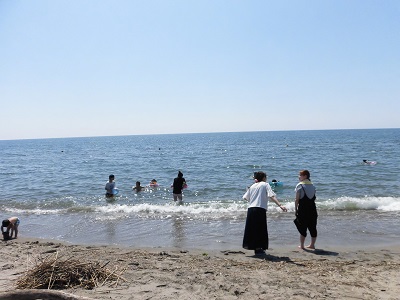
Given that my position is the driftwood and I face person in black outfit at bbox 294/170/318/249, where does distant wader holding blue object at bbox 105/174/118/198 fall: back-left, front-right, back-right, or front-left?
front-left

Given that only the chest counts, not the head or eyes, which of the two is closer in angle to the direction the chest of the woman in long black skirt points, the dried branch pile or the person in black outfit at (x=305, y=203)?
the person in black outfit

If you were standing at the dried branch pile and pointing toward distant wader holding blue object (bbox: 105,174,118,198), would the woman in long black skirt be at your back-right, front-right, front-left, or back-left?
front-right

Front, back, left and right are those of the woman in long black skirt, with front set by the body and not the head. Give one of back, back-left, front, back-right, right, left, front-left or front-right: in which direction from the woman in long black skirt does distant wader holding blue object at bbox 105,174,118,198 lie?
left

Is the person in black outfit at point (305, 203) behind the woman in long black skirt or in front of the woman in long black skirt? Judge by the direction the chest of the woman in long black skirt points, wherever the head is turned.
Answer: in front

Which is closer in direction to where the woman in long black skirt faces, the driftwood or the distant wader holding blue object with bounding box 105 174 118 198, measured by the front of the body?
the distant wader holding blue object

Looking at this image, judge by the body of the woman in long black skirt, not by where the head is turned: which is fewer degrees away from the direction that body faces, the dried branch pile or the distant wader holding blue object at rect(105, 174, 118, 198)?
the distant wader holding blue object

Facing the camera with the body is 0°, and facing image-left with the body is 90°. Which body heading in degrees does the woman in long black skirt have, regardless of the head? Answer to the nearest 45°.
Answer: approximately 225°
